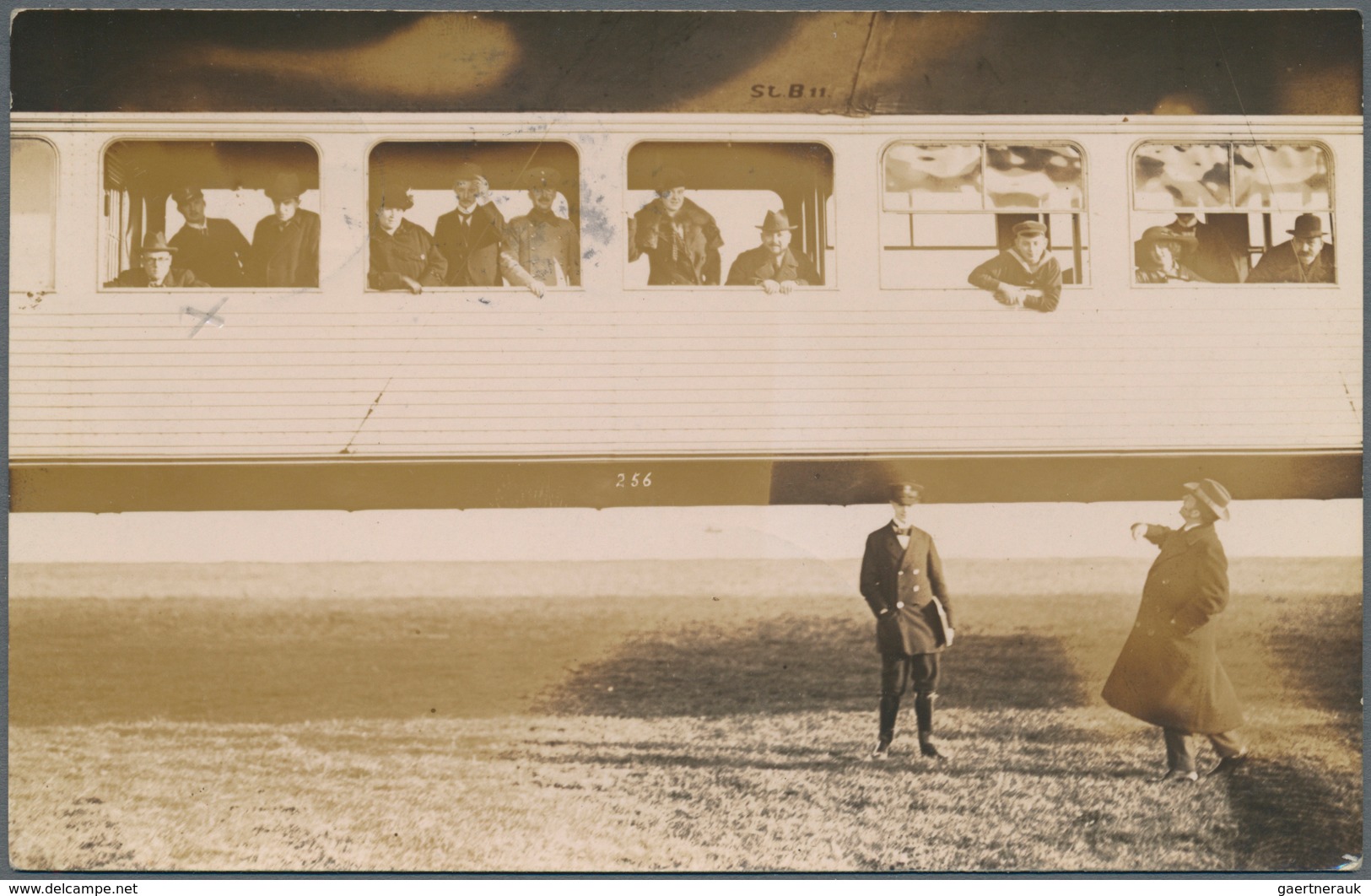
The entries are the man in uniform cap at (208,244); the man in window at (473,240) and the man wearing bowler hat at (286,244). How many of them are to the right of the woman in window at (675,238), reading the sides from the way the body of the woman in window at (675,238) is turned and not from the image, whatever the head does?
3

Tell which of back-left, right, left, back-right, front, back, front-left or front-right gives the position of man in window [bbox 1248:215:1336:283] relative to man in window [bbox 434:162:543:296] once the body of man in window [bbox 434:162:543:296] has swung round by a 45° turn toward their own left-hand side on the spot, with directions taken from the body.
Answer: front-left

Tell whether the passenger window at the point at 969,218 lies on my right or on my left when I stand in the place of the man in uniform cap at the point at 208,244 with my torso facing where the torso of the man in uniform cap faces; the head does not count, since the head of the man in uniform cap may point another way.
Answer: on my left

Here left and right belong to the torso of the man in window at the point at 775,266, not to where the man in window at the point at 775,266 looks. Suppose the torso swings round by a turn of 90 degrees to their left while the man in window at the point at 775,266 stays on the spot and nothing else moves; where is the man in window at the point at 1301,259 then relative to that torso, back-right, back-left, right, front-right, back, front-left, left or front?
front

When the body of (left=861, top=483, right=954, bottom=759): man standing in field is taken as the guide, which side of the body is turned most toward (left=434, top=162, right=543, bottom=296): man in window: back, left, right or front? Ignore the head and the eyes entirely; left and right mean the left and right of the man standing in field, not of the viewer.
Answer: right

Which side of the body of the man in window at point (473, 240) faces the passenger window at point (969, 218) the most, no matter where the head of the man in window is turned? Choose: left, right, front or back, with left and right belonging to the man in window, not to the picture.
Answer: left
